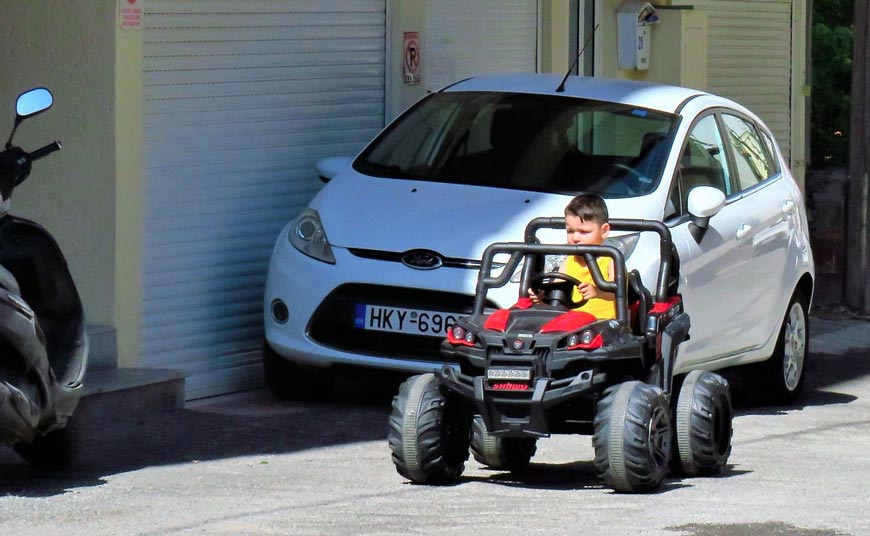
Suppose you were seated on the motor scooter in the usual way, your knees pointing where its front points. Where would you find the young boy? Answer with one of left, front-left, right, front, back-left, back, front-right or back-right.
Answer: back-right

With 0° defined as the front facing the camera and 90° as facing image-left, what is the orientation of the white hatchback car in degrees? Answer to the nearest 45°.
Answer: approximately 45°

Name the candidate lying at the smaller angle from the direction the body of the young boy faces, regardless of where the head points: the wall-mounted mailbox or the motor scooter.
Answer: the motor scooter

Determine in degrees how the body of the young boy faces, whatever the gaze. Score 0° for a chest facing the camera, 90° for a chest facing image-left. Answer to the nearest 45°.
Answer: approximately 45°

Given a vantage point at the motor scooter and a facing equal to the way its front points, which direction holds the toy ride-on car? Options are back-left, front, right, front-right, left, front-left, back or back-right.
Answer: back-right

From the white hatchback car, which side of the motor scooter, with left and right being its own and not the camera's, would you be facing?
right

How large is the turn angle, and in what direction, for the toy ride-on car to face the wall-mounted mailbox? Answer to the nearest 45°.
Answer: approximately 135° to its right

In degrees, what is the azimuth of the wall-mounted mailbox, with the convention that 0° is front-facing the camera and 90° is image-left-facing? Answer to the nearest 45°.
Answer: approximately 315°

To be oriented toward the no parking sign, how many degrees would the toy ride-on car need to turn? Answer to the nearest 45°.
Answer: approximately 135° to its right
